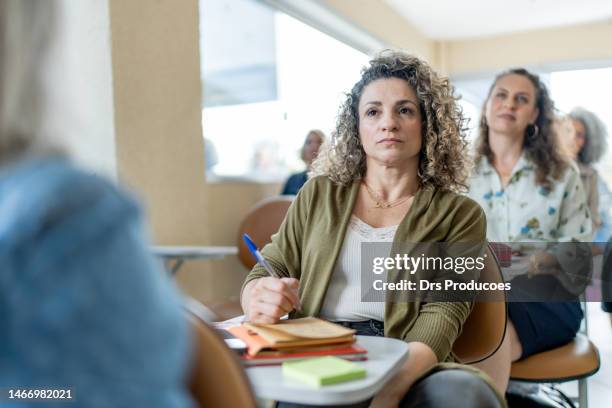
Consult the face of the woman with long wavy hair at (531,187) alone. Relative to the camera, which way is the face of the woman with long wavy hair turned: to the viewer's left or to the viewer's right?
to the viewer's left

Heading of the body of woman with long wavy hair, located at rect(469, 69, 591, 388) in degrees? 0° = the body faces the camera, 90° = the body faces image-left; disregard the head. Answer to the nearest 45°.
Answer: approximately 45°

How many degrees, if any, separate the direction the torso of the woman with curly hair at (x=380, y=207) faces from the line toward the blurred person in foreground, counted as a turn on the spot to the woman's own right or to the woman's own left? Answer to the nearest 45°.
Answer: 0° — they already face them

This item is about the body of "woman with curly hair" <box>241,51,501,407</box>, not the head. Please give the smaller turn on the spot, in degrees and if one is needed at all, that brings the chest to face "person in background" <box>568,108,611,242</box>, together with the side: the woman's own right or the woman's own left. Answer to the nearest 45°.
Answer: approximately 135° to the woman's own left

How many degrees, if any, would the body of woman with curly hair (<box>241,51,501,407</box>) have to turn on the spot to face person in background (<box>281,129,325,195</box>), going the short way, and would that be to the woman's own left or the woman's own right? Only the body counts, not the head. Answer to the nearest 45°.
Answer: approximately 180°

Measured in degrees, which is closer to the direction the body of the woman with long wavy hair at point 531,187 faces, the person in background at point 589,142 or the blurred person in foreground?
the blurred person in foreground

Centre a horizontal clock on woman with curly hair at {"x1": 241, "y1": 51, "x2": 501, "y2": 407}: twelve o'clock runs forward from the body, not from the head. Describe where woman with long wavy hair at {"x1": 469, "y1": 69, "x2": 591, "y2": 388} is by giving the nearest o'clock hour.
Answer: The woman with long wavy hair is roughly at 7 o'clock from the woman with curly hair.

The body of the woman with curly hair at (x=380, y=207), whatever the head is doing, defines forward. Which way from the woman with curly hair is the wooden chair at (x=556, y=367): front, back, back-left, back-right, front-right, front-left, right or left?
back-left

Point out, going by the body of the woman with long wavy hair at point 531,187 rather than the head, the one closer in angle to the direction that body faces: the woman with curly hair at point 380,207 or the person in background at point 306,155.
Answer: the woman with curly hair

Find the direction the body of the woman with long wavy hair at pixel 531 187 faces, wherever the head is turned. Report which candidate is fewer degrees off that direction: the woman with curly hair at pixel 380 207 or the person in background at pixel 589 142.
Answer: the woman with curly hair

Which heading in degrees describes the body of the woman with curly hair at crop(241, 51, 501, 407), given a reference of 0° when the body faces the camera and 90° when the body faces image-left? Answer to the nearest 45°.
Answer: approximately 0°
